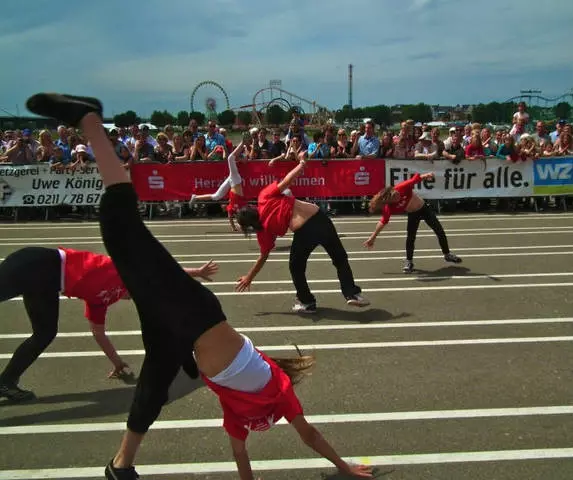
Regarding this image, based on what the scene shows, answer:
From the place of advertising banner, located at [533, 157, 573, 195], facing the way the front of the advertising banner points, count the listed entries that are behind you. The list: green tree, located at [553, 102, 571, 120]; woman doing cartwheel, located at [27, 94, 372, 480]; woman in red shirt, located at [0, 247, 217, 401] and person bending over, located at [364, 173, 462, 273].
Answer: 1

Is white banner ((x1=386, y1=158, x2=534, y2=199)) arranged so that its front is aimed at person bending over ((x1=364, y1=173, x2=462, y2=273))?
yes

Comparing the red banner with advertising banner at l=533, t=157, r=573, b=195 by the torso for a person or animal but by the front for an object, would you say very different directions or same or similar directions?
same or similar directions

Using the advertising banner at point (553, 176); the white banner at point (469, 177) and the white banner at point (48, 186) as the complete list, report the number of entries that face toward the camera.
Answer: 3

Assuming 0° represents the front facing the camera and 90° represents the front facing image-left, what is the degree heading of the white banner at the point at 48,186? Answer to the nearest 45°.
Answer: approximately 0°

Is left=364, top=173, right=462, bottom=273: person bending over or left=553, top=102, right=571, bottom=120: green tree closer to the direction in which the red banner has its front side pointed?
the person bending over

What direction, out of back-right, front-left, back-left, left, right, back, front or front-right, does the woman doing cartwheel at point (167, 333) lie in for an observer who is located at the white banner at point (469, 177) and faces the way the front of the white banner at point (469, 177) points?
front

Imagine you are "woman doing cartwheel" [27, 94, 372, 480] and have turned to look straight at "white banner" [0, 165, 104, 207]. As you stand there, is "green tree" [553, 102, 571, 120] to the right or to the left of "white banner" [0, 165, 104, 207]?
right

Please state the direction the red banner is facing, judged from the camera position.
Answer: facing the viewer

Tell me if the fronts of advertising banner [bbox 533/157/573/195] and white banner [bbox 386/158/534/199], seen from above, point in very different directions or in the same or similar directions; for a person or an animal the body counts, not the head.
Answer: same or similar directions

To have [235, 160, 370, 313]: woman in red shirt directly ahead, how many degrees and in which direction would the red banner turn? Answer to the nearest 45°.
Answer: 0° — it already faces them

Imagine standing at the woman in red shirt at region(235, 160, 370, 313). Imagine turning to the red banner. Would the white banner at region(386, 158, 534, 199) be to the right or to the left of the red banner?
right

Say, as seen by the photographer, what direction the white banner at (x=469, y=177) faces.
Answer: facing the viewer

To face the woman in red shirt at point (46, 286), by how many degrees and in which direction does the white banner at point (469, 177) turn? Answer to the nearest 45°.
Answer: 0° — it already faces them
